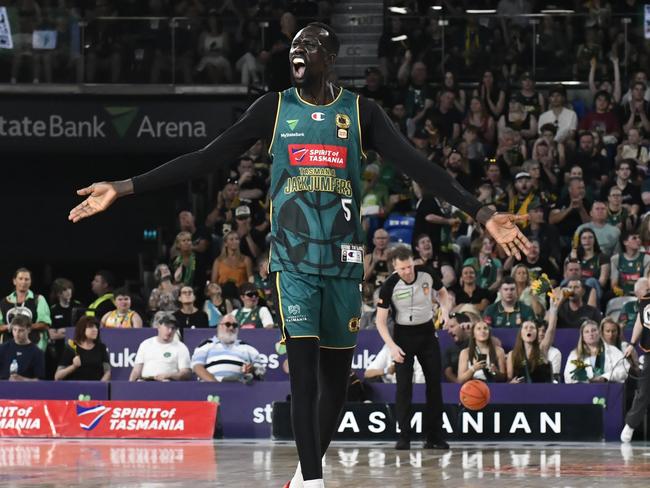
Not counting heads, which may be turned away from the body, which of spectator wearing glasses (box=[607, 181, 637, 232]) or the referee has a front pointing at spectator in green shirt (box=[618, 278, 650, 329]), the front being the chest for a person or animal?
the spectator wearing glasses

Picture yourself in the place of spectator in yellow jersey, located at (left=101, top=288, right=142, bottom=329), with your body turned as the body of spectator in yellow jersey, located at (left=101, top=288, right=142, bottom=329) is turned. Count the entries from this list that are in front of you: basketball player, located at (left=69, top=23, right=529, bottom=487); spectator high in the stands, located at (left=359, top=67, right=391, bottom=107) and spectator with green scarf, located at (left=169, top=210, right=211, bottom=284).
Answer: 1

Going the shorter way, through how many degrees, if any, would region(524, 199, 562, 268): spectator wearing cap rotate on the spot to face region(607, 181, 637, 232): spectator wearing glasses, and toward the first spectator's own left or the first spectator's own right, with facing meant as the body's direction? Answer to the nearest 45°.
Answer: approximately 135° to the first spectator's own left

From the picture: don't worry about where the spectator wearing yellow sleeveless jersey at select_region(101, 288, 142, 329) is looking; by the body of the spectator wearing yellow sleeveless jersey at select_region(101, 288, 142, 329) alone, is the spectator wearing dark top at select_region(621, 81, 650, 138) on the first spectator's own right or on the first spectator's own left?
on the first spectator's own left

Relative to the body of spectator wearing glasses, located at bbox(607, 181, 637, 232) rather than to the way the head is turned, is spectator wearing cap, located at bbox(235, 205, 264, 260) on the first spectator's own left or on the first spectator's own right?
on the first spectator's own right

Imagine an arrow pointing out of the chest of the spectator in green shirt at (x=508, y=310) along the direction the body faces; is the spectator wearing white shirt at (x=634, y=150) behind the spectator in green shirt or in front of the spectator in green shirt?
behind

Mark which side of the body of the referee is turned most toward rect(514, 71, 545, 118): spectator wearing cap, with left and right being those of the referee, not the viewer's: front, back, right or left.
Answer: back

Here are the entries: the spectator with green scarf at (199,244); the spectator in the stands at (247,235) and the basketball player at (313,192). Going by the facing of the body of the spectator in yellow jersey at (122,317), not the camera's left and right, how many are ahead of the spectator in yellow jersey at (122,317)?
1

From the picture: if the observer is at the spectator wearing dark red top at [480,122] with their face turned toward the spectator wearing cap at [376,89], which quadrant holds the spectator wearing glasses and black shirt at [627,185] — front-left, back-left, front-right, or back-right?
back-left

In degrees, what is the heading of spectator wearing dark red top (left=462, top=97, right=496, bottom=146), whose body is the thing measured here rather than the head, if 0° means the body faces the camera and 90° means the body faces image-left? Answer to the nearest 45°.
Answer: approximately 45°
